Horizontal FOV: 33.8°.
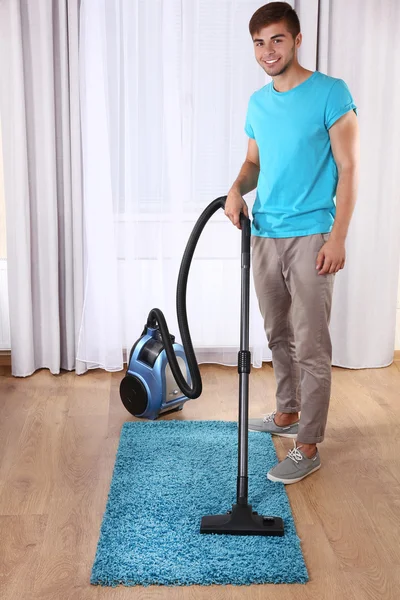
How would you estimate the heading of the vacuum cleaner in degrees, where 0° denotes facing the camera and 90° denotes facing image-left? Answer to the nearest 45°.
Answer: approximately 315°

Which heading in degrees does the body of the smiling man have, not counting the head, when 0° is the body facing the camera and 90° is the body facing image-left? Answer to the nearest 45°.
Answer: approximately 45°
